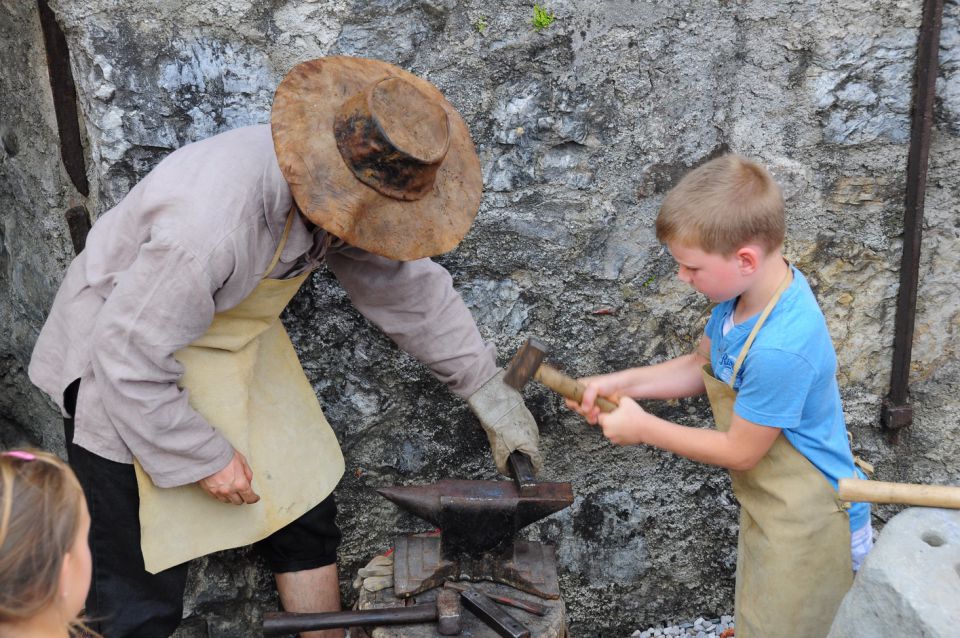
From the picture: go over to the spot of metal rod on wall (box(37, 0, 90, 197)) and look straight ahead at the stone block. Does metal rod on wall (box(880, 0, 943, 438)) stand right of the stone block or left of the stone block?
left

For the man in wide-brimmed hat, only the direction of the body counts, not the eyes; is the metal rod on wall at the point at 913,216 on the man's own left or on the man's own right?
on the man's own left

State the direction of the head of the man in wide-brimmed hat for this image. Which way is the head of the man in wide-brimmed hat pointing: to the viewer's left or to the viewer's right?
to the viewer's right

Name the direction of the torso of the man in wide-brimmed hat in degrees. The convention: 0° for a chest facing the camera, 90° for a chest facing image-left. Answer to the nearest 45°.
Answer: approximately 315°

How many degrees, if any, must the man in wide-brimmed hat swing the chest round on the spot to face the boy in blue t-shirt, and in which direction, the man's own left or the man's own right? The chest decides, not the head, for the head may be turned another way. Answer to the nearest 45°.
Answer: approximately 45° to the man's own left

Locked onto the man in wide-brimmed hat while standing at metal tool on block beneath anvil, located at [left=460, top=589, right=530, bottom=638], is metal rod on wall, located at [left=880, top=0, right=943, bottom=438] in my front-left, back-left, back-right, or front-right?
back-right

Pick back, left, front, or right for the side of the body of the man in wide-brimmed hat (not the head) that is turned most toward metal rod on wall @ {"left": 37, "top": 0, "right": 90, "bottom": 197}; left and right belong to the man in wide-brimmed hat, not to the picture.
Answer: back

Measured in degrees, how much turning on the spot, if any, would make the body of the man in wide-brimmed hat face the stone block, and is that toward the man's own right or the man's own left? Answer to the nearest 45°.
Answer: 0° — they already face it
